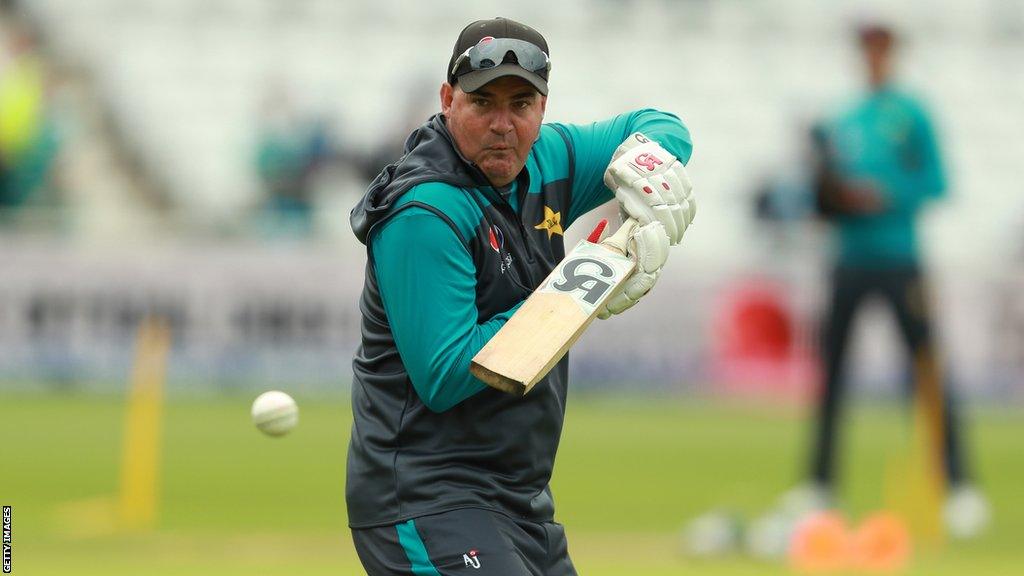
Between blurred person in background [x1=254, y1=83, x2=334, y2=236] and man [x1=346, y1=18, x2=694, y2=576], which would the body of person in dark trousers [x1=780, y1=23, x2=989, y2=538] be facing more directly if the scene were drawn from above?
the man

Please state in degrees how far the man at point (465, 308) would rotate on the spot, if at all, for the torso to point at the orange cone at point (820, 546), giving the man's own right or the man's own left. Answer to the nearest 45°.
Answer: approximately 135° to the man's own left

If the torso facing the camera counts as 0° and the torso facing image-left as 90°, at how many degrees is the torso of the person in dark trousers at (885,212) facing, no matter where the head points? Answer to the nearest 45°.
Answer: approximately 45°
